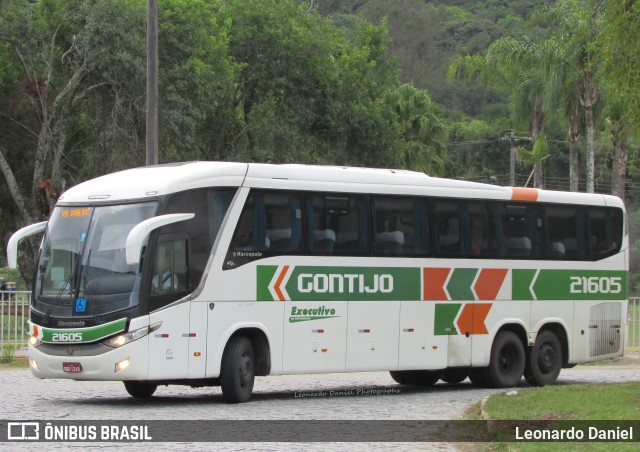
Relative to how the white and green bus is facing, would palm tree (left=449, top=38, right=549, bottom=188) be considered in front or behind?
behind

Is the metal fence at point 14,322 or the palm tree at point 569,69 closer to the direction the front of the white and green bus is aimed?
the metal fence

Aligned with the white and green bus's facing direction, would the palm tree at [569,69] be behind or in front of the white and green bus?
behind

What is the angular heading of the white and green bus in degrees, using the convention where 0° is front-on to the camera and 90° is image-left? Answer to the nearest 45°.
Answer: approximately 45°

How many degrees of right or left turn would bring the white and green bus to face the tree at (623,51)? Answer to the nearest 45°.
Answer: approximately 135° to its left
